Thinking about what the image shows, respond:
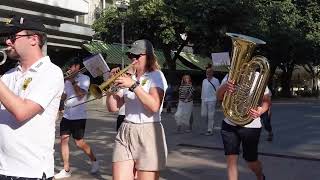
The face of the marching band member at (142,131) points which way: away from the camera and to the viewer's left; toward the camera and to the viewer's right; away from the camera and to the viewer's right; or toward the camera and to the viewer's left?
toward the camera and to the viewer's left

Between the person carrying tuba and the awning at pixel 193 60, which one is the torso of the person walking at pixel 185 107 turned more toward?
the person carrying tuba

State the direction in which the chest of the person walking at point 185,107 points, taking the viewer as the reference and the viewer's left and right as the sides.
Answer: facing the viewer

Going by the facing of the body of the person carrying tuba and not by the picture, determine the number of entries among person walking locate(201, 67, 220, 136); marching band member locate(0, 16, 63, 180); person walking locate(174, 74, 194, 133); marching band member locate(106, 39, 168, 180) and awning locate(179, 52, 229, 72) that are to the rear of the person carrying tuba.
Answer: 3

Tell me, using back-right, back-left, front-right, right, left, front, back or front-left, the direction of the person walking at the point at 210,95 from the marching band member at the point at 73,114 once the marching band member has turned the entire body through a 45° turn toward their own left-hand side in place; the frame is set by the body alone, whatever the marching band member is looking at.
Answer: back-left

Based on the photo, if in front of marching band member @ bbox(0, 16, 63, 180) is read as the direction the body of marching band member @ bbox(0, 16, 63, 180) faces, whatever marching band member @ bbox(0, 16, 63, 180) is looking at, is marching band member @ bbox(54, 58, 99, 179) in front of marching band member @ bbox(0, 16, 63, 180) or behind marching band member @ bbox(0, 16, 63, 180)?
behind

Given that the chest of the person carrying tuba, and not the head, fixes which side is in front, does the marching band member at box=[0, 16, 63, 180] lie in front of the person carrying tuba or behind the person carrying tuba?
in front

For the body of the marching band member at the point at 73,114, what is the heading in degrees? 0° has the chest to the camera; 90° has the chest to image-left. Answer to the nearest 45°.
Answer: approximately 45°

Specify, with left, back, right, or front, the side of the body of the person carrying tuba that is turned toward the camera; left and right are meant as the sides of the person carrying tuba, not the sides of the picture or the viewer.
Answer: front

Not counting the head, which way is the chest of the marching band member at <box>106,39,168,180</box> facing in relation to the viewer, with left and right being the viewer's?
facing the viewer and to the left of the viewer
